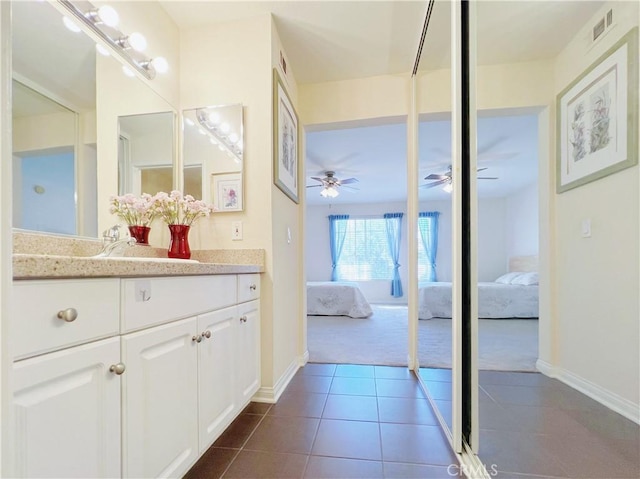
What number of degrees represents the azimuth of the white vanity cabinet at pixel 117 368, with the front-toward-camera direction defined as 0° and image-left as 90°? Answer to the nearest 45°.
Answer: approximately 315°

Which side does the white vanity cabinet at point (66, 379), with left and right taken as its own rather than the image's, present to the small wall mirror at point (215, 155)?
left

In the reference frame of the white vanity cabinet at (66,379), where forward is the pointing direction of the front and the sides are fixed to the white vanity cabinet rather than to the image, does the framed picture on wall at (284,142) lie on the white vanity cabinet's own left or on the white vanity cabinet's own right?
on the white vanity cabinet's own left

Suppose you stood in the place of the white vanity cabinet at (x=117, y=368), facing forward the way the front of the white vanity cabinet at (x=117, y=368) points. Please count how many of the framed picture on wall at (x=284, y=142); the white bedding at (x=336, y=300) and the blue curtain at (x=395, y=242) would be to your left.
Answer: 3

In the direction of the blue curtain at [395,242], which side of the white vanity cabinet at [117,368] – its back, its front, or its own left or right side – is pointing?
left

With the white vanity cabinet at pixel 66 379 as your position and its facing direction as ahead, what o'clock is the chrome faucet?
The chrome faucet is roughly at 8 o'clock from the white vanity cabinet.

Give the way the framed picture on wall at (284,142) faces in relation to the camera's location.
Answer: facing to the right of the viewer

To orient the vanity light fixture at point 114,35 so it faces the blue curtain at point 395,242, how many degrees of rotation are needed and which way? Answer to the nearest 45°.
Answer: approximately 90° to its left
